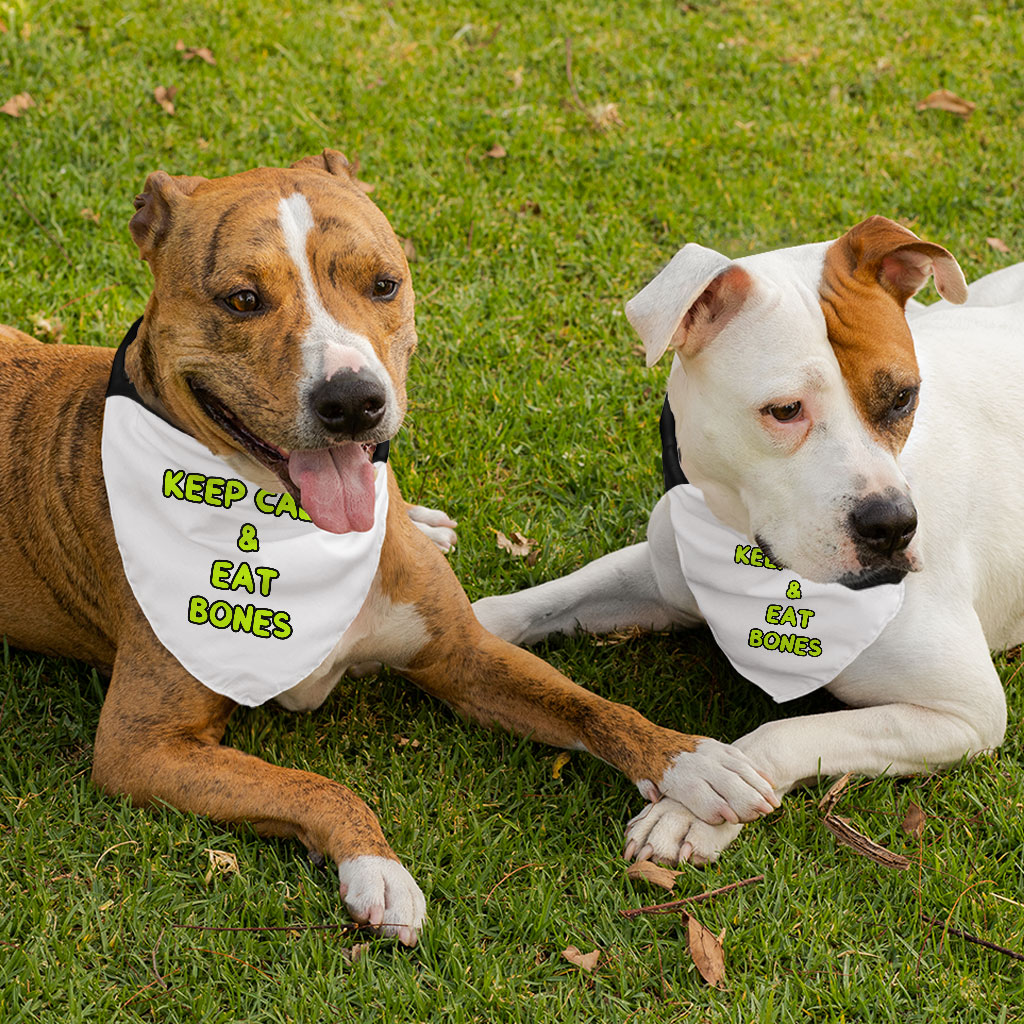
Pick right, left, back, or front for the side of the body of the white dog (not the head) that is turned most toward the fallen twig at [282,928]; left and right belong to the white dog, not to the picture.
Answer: front

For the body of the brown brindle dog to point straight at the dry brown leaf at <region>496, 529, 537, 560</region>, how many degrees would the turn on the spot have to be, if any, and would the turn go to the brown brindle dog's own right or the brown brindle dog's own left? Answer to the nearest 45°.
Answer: approximately 90° to the brown brindle dog's own left

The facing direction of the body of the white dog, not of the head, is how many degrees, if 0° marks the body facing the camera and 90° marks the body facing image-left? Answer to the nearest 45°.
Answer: approximately 45°

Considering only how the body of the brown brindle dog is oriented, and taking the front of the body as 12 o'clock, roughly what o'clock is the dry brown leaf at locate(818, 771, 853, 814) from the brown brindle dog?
The dry brown leaf is roughly at 11 o'clock from the brown brindle dog.

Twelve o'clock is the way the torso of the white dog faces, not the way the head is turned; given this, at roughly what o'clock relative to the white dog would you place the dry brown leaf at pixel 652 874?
The dry brown leaf is roughly at 11 o'clock from the white dog.

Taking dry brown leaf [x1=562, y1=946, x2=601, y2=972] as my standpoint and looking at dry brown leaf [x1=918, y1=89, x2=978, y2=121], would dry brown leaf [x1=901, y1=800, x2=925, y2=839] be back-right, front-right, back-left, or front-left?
front-right

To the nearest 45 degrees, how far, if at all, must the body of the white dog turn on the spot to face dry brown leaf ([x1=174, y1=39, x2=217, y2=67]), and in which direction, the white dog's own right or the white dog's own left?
approximately 90° to the white dog's own right

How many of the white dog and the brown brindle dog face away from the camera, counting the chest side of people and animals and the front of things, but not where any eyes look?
0

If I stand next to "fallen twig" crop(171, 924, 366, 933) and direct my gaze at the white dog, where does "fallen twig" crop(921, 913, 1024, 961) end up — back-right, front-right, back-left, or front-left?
front-right

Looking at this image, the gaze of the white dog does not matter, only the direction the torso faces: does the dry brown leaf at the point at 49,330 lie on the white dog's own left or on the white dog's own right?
on the white dog's own right

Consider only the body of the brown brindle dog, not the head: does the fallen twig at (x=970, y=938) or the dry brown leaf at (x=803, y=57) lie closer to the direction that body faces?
the fallen twig

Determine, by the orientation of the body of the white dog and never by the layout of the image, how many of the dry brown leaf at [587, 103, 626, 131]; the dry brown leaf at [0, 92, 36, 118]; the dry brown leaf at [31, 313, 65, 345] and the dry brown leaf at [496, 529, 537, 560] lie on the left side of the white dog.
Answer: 0

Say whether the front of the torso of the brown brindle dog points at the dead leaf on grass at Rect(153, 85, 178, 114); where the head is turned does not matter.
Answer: no

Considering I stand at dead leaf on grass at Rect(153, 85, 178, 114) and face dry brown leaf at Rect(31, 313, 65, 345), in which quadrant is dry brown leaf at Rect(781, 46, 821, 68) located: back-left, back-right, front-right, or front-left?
back-left

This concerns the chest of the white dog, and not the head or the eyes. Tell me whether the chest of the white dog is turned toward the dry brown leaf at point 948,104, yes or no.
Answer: no

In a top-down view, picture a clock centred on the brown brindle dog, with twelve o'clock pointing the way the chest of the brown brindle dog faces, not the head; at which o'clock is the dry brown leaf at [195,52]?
The dry brown leaf is roughly at 7 o'clock from the brown brindle dog.

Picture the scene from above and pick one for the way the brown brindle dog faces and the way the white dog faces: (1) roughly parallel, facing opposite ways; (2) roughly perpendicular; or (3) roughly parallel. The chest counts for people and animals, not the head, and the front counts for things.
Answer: roughly perpendicular

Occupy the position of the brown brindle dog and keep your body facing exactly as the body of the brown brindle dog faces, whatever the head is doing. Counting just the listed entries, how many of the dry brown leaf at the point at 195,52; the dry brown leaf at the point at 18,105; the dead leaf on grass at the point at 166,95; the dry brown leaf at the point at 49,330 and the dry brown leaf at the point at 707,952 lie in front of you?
1

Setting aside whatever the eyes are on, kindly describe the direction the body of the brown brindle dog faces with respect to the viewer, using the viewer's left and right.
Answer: facing the viewer and to the right of the viewer

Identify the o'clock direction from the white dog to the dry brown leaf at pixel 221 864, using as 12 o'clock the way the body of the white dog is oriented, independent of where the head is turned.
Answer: The dry brown leaf is roughly at 12 o'clock from the white dog.
